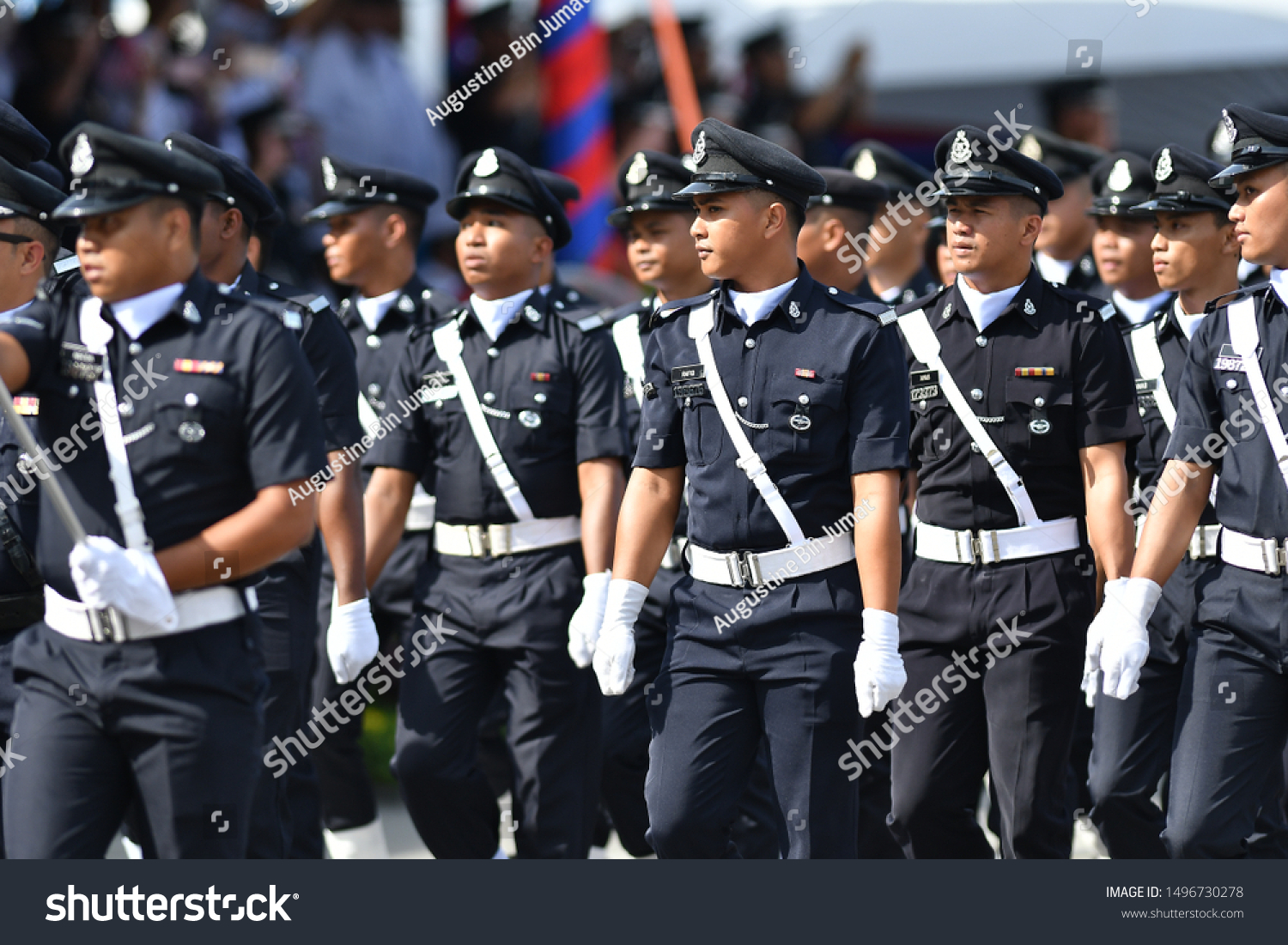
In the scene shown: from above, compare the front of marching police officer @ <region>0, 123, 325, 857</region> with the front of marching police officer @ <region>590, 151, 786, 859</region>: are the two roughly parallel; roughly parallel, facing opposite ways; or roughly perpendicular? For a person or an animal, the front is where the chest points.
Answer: roughly parallel

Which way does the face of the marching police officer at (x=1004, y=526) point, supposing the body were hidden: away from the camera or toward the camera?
toward the camera

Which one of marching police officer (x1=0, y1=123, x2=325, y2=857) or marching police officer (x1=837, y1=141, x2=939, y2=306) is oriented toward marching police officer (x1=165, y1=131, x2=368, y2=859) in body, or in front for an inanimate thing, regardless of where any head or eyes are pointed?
marching police officer (x1=837, y1=141, x2=939, y2=306)

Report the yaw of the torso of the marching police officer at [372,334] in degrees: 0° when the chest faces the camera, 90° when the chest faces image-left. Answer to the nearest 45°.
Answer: approximately 45°

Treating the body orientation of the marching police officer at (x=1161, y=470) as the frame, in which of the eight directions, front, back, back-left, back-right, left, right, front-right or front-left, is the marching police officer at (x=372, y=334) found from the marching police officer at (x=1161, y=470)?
front-right

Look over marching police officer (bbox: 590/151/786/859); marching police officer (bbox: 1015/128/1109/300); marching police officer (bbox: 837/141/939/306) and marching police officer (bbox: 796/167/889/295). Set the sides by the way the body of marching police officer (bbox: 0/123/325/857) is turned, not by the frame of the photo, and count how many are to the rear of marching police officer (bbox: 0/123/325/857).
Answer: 4

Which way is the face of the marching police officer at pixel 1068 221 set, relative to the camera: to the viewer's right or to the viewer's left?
to the viewer's left

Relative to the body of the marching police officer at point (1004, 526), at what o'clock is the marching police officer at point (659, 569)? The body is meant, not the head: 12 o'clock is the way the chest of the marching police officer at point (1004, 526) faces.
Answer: the marching police officer at point (659, 569) is roughly at 3 o'clock from the marching police officer at point (1004, 526).

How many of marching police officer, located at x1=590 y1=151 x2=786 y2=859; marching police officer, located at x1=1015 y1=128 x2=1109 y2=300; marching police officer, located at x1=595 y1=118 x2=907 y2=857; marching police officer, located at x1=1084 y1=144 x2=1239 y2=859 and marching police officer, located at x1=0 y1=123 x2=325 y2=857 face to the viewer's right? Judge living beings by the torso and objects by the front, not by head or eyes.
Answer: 0

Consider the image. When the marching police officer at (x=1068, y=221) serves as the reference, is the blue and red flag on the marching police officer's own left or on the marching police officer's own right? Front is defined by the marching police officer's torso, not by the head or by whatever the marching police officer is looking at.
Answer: on the marching police officer's own right

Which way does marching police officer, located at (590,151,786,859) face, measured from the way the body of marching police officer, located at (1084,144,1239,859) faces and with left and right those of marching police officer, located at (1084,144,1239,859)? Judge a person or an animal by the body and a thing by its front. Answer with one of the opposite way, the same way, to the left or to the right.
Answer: the same way

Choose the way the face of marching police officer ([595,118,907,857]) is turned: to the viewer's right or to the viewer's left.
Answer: to the viewer's left

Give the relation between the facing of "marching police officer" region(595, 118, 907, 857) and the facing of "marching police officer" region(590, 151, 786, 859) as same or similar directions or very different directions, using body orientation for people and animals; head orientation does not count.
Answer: same or similar directions

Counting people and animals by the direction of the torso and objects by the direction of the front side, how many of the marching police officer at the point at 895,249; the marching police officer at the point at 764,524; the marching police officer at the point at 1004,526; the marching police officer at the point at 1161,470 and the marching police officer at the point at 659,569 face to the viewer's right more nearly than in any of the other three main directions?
0

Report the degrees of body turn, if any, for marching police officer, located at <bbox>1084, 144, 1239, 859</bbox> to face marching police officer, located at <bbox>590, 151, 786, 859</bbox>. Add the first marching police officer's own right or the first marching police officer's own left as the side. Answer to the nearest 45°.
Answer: approximately 45° to the first marching police officer's own right

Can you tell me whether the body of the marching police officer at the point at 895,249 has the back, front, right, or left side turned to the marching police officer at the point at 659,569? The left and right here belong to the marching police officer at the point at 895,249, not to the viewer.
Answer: front

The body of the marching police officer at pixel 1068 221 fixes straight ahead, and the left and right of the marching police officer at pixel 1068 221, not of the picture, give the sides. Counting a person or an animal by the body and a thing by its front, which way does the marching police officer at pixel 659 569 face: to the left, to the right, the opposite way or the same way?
the same way
